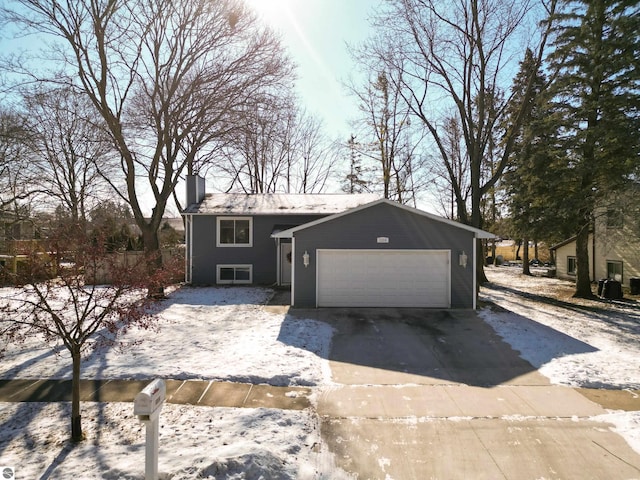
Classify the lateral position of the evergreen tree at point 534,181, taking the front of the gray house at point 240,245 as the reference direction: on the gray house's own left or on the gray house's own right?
on the gray house's own left

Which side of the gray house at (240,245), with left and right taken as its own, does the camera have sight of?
front

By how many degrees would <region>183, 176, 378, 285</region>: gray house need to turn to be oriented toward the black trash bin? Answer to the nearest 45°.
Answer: approximately 90° to its left

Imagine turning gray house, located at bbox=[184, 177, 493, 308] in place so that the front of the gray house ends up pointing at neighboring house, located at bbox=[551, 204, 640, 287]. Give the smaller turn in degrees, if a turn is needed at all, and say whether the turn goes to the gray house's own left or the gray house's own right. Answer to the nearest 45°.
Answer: approximately 135° to the gray house's own left

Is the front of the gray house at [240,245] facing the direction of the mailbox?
yes

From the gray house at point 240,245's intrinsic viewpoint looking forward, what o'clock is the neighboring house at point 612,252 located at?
The neighboring house is roughly at 9 o'clock from the gray house.

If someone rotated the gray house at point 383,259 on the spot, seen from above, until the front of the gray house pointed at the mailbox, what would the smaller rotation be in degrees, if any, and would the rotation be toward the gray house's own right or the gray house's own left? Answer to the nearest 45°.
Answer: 0° — it already faces it

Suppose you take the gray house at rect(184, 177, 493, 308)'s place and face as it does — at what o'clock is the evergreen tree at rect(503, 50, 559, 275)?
The evergreen tree is roughly at 8 o'clock from the gray house.

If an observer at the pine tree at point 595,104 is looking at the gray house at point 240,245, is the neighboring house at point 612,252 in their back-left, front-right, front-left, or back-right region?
back-right

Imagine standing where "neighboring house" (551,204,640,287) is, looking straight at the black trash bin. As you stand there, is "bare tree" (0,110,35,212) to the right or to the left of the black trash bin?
right

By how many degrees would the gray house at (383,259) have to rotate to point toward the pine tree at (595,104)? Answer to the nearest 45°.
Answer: approximately 90° to its left
